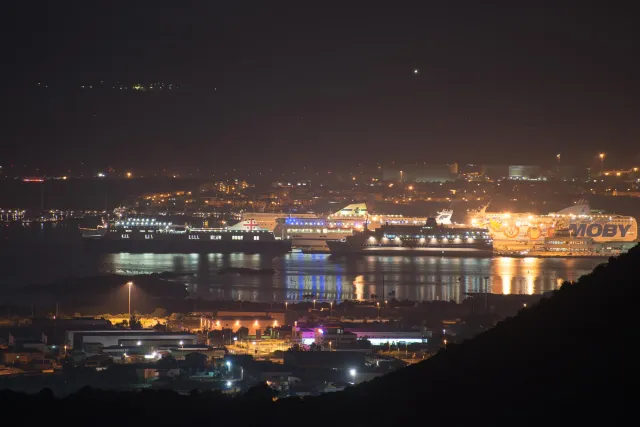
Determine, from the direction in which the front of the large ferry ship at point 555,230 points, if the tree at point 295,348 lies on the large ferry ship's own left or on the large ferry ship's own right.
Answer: on the large ferry ship's own left

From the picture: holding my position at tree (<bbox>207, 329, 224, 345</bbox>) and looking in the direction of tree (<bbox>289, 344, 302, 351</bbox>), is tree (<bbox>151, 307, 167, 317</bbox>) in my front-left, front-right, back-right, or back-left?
back-left

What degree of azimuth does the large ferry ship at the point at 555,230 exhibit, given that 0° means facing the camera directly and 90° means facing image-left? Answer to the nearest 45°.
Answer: approximately 90°

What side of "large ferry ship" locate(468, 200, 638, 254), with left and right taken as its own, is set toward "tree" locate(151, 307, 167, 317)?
left

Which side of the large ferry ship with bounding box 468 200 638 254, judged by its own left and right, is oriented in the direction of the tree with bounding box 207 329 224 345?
left

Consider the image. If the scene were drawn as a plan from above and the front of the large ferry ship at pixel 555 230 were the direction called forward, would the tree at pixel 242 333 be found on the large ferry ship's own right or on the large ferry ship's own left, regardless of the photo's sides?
on the large ferry ship's own left
